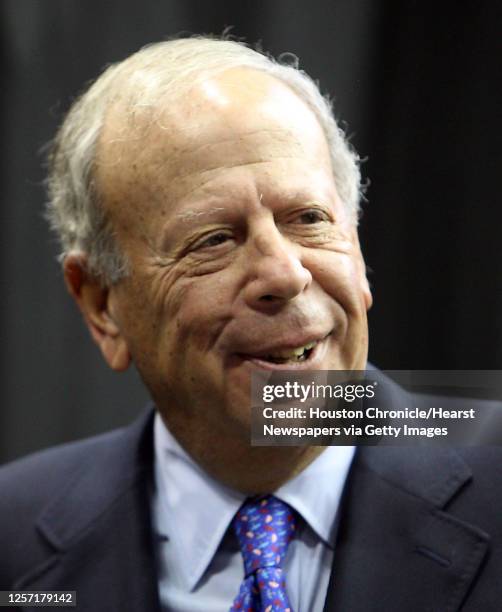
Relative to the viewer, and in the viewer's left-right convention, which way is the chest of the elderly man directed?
facing the viewer
